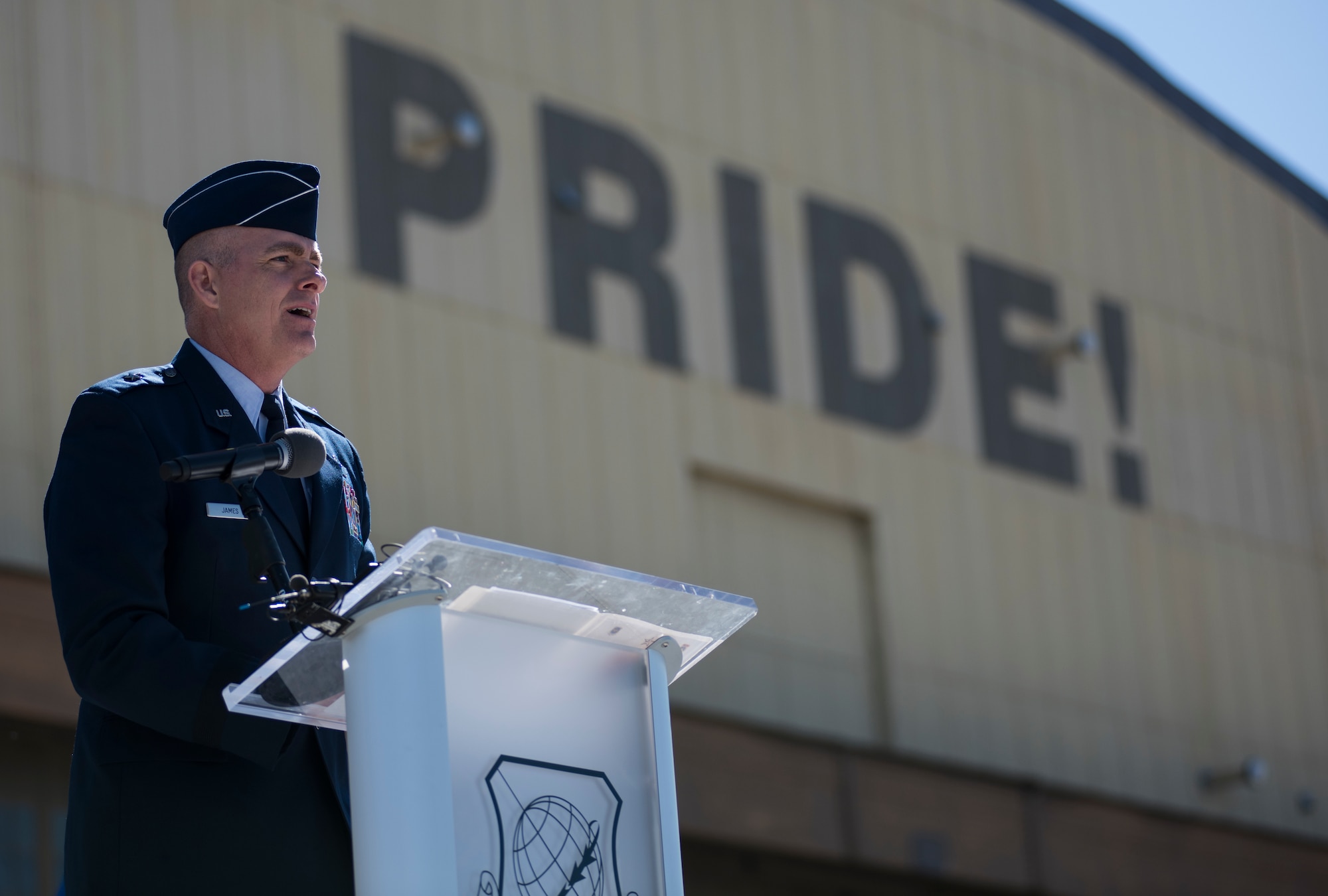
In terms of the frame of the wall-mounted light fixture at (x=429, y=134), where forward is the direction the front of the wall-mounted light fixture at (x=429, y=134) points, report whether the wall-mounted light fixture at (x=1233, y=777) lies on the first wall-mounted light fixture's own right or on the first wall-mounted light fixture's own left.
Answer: on the first wall-mounted light fixture's own left

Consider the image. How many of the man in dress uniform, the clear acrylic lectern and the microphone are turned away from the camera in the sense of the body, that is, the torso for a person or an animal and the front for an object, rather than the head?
0

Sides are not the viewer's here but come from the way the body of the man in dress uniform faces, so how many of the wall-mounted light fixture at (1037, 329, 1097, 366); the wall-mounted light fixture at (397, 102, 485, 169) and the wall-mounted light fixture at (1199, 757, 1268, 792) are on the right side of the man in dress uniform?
0

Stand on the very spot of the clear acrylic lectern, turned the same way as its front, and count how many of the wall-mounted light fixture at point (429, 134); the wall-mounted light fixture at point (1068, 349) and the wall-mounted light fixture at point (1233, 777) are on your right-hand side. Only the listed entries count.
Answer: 0

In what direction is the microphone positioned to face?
to the viewer's right

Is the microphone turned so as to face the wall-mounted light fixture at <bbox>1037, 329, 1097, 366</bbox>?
no

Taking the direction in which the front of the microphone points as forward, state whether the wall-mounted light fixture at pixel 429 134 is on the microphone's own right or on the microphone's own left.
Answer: on the microphone's own left

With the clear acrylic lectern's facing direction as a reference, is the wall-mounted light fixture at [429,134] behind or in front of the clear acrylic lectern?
behind

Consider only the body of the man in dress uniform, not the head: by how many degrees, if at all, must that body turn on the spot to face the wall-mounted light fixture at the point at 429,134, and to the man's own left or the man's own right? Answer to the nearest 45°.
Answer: approximately 135° to the man's own left

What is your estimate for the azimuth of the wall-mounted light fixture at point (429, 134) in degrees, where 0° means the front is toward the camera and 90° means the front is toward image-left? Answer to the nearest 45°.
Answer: approximately 315°

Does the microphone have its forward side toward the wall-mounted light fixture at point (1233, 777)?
no

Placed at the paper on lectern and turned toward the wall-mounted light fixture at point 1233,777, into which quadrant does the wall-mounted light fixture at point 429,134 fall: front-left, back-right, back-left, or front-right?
front-left

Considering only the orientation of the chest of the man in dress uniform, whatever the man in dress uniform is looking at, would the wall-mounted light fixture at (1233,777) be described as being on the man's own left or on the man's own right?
on the man's own left
